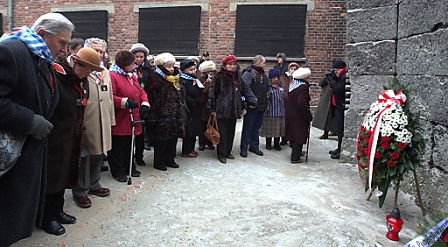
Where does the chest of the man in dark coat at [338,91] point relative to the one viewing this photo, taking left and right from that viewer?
facing to the left of the viewer

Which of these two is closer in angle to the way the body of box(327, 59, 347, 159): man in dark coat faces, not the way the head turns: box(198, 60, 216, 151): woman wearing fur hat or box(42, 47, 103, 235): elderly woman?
the woman wearing fur hat

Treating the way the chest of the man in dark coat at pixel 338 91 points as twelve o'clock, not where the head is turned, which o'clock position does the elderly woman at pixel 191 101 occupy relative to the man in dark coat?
The elderly woman is roughly at 11 o'clock from the man in dark coat.

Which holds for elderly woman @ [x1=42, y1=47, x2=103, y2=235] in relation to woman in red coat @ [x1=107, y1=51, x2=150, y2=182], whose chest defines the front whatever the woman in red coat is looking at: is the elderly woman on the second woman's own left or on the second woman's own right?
on the second woman's own right

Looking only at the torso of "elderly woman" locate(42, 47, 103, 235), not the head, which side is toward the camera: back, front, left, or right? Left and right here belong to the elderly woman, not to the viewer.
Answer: right

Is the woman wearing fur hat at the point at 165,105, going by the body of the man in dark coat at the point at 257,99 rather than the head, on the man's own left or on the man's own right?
on the man's own right

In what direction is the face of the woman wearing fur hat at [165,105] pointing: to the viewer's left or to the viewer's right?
to the viewer's right

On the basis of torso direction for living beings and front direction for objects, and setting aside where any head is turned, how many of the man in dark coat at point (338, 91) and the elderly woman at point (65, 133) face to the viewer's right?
1
